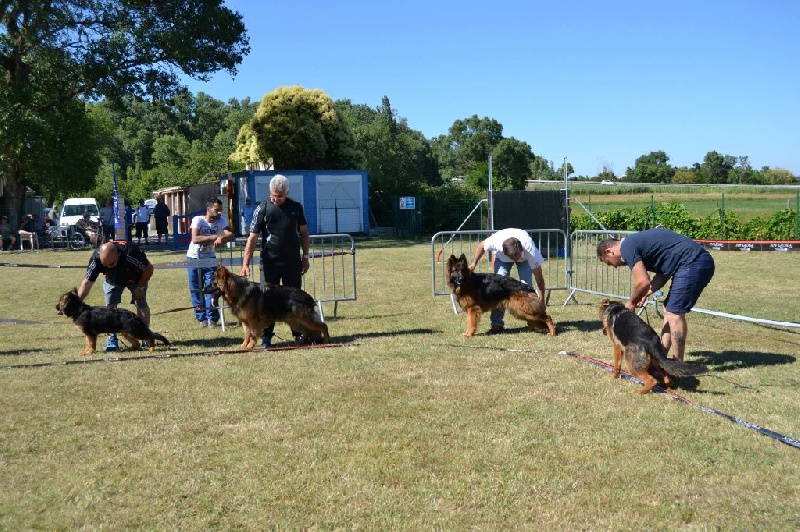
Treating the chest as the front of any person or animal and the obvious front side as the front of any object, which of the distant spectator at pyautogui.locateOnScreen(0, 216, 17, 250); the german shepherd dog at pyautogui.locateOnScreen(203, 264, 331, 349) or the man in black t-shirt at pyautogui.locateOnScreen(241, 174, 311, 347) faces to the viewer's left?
the german shepherd dog

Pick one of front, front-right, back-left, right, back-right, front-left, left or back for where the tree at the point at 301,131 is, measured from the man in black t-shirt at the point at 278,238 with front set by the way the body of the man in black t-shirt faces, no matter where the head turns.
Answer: back

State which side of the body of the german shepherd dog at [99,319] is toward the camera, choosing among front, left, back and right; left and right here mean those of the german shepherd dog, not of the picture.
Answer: left

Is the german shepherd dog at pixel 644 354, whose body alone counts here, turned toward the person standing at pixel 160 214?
yes

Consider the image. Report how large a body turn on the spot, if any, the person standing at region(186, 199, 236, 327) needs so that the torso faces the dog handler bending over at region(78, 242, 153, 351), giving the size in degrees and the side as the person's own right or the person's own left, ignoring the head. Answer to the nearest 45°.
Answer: approximately 90° to the person's own right

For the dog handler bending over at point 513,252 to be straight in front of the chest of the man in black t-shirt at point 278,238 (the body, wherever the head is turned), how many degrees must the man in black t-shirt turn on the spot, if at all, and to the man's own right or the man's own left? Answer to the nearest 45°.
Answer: approximately 90° to the man's own left

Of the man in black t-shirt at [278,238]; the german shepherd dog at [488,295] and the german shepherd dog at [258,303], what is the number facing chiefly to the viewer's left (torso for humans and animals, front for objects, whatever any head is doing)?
2

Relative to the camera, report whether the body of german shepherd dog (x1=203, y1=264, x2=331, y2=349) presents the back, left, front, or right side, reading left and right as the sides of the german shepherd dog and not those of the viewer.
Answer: left

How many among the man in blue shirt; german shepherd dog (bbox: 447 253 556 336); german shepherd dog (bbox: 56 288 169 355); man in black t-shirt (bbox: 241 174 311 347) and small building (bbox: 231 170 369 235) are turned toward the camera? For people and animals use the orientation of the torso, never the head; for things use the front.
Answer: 2

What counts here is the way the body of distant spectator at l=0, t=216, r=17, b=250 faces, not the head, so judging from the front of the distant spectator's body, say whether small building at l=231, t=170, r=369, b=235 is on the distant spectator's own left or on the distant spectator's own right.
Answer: on the distant spectator's own left

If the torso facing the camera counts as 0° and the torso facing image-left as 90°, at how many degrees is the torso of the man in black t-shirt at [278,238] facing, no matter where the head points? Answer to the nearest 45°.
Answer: approximately 0°
